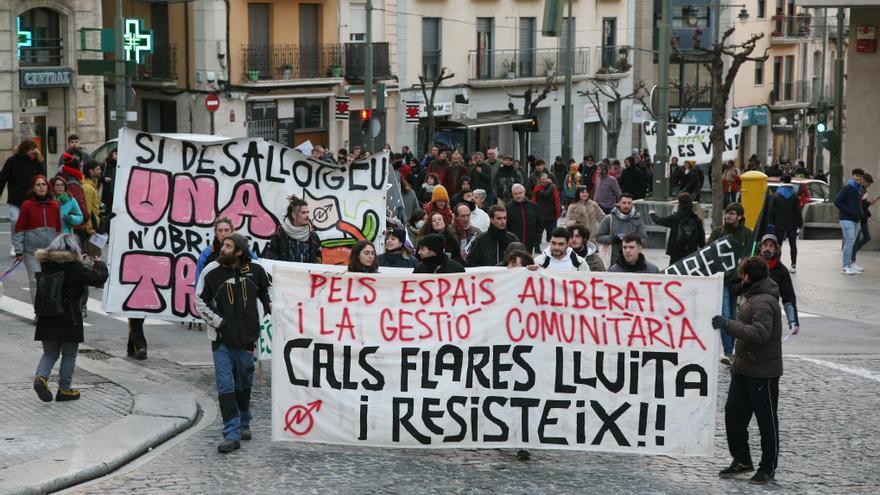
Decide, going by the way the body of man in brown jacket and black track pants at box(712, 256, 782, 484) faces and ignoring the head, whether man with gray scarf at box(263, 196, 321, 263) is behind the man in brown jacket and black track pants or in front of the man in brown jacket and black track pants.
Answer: in front

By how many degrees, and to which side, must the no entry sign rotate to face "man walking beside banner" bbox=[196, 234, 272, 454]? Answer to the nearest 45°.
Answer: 0° — it already faces them

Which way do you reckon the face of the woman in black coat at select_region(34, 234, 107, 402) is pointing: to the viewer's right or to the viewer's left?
to the viewer's right

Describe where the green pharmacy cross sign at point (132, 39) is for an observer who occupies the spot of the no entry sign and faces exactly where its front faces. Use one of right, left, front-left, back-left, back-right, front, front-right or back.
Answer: front-right

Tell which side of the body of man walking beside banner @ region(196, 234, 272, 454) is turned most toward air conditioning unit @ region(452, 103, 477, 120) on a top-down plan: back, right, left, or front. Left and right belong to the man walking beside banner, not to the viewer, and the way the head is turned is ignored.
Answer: back

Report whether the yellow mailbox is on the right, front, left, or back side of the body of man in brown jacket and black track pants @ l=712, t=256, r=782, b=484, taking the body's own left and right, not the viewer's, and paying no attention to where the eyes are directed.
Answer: right

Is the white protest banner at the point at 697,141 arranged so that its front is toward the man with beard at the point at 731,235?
yes

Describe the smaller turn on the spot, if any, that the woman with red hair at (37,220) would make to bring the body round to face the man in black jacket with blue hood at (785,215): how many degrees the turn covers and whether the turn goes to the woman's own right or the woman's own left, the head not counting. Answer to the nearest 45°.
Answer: approximately 90° to the woman's own left

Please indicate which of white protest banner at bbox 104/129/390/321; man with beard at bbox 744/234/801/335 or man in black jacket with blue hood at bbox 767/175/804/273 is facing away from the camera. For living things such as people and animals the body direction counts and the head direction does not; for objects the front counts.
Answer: the man in black jacket with blue hood

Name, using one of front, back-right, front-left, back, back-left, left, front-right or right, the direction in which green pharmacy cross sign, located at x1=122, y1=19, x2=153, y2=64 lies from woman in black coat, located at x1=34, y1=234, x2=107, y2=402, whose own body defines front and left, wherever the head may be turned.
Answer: front-left

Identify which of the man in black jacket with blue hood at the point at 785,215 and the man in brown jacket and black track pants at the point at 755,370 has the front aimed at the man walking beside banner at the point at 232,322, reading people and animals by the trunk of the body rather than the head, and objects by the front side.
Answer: the man in brown jacket and black track pants at the point at 755,370

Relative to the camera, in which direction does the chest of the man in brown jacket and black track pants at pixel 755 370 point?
to the viewer's left

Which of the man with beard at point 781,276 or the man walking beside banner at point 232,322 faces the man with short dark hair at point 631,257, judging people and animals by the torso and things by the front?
the man with beard at point 781,276

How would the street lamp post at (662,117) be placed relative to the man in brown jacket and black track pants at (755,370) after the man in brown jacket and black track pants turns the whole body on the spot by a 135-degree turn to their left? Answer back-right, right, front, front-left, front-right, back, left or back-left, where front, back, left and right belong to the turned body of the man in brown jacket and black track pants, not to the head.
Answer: back-left

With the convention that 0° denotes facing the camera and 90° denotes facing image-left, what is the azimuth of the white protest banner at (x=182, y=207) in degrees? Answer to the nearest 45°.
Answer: approximately 0°

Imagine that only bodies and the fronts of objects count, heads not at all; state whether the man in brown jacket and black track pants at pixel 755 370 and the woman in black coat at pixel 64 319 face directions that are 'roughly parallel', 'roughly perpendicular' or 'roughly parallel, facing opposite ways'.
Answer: roughly perpendicular

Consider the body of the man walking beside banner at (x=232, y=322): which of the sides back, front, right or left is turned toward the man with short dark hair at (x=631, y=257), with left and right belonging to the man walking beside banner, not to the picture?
left

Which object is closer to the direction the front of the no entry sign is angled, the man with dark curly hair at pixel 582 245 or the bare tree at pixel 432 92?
the man with dark curly hair
